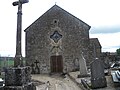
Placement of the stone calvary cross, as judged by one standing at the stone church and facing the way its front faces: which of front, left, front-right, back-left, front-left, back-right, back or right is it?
front

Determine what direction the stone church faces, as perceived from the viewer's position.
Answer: facing the viewer

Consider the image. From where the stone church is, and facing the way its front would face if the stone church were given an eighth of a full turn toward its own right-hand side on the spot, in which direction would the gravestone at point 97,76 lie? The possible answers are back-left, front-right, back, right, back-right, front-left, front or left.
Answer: front-left

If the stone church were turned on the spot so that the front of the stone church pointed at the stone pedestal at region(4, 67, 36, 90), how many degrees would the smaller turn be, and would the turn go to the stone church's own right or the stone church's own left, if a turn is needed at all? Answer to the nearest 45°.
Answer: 0° — it already faces it
